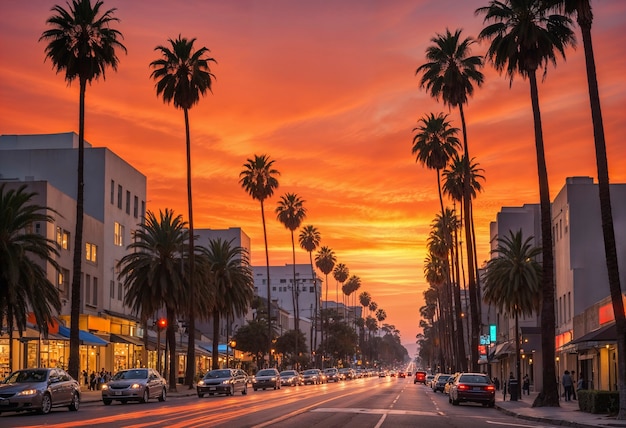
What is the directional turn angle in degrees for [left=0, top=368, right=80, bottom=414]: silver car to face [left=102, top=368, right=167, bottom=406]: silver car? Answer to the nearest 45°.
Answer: approximately 180°

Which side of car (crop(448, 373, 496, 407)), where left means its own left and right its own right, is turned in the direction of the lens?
back

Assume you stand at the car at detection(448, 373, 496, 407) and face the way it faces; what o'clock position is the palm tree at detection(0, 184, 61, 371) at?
The palm tree is roughly at 8 o'clock from the car.

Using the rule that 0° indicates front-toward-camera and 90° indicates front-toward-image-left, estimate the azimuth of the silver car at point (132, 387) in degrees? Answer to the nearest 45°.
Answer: approximately 45°

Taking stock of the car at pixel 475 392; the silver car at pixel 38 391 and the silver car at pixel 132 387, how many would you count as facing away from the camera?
1

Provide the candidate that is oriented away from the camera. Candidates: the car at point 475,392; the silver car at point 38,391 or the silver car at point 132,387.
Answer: the car

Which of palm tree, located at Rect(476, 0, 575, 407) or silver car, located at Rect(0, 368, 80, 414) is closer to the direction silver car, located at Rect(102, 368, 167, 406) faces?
the silver car

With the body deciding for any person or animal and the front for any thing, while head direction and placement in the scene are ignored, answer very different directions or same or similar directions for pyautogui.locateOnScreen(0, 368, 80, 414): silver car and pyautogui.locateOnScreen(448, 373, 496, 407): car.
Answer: very different directions

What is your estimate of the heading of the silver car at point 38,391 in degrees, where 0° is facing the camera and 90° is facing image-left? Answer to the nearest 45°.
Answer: approximately 45°

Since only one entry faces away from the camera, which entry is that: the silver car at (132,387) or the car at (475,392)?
the car

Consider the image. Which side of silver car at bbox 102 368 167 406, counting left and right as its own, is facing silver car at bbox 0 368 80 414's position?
front

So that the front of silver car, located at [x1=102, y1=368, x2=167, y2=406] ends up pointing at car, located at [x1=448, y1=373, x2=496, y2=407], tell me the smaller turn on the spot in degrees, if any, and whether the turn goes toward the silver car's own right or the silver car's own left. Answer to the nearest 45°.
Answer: approximately 135° to the silver car's own left

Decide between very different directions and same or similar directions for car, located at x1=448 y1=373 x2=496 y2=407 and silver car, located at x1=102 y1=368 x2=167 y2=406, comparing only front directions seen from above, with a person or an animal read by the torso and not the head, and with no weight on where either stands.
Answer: very different directions
